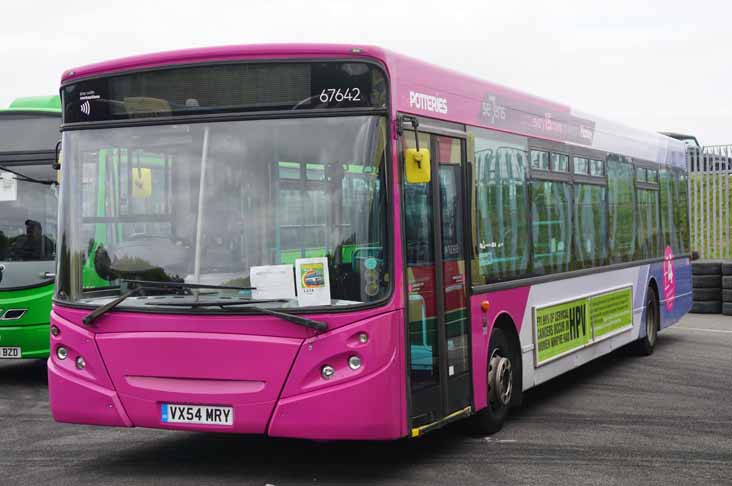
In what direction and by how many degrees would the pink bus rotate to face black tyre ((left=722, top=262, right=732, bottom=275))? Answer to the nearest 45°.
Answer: approximately 180°

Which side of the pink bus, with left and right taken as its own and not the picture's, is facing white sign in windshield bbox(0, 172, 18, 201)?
right

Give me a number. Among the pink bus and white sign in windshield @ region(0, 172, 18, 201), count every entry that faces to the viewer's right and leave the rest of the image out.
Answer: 0

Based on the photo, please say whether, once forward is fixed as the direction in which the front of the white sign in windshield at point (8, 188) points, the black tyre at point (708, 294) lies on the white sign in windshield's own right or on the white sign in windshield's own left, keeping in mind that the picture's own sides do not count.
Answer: on the white sign in windshield's own left

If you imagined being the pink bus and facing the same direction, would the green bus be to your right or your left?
on your right

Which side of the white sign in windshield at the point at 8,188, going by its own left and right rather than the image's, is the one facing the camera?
front

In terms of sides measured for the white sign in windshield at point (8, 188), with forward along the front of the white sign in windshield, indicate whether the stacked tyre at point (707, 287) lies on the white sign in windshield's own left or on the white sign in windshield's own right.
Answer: on the white sign in windshield's own left

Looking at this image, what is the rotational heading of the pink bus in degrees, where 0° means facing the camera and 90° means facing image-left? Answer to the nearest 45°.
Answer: approximately 45°
